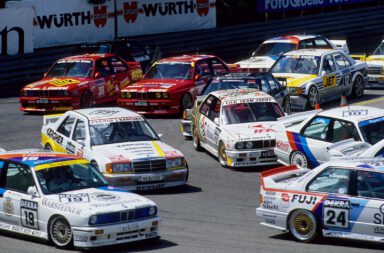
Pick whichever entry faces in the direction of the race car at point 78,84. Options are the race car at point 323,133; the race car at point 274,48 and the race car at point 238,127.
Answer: the race car at point 274,48

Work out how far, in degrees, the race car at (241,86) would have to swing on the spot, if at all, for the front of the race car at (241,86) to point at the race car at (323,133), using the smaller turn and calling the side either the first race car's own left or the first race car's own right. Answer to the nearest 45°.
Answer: approximately 45° to the first race car's own left

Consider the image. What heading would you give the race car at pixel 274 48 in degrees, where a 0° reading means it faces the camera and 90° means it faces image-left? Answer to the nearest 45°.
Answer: approximately 45°

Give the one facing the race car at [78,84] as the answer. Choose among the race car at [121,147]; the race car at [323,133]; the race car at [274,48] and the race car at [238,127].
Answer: the race car at [274,48]

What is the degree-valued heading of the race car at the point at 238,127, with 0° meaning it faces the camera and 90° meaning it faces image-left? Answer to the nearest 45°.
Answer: approximately 315°

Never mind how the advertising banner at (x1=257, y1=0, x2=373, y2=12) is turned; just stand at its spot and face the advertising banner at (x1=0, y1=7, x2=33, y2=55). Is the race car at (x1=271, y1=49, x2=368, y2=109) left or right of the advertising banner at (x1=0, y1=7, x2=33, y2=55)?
left

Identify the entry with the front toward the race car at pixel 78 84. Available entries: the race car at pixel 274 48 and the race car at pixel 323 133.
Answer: the race car at pixel 274 48

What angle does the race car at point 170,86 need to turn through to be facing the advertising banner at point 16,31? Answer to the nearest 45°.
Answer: approximately 90° to its right

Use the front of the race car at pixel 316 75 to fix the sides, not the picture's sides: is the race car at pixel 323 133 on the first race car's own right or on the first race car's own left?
on the first race car's own left

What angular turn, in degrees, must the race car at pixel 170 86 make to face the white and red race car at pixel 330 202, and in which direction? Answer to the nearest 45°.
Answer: approximately 45° to its left
